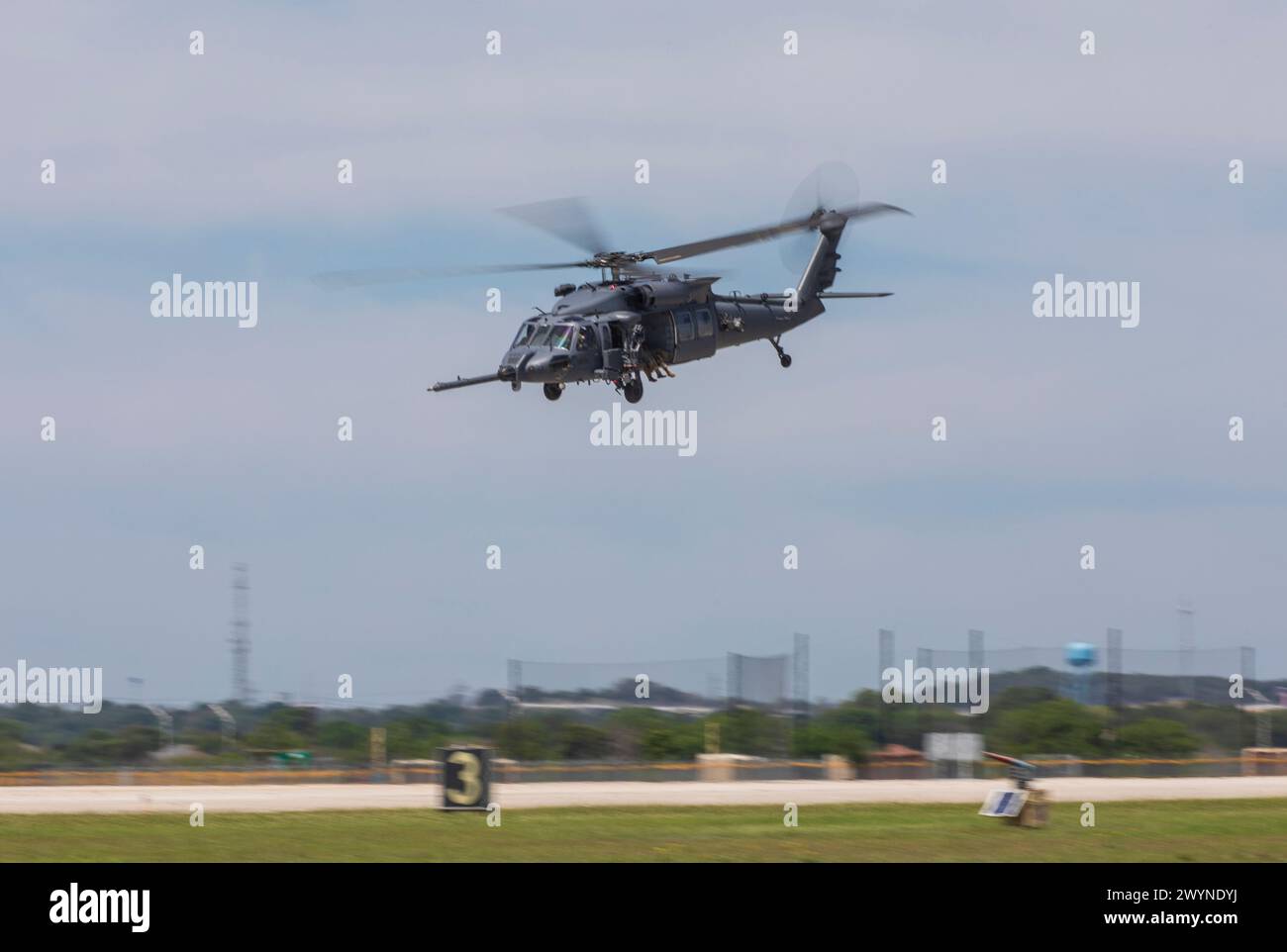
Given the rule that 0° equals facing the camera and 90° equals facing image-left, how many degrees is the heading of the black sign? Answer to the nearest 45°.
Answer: approximately 0°
